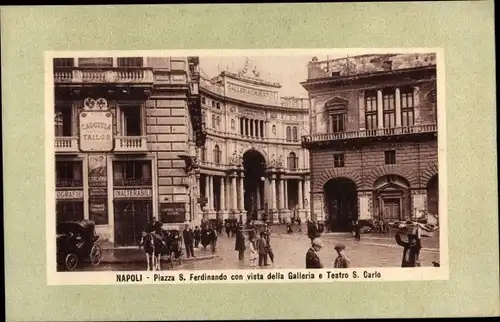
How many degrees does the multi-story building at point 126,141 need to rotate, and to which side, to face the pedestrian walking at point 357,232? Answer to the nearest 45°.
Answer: approximately 90° to its left

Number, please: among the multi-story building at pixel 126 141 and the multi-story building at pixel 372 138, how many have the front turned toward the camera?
2

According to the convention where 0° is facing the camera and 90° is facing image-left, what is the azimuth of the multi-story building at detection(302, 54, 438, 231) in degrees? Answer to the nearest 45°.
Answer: approximately 0°

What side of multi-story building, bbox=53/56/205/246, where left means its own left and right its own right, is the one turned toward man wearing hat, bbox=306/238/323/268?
left

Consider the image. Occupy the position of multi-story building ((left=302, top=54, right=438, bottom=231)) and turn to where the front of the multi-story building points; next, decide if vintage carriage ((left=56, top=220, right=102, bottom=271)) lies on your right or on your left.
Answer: on your right

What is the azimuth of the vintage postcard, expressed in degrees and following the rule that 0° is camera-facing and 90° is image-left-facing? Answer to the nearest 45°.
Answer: approximately 0°

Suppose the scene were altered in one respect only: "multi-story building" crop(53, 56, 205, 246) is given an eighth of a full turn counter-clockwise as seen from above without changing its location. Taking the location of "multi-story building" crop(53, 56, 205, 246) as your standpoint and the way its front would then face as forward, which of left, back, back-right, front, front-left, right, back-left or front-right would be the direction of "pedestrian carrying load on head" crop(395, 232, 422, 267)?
front-left
